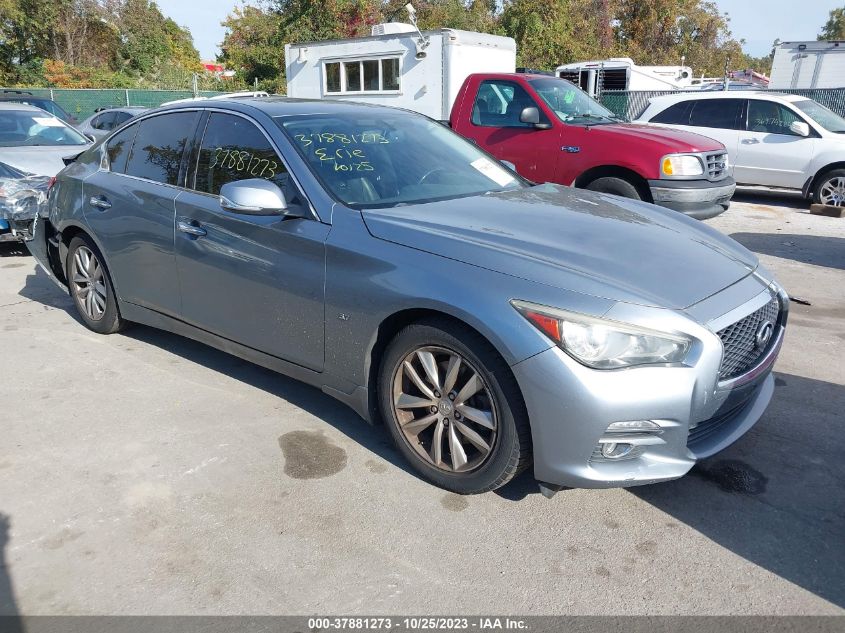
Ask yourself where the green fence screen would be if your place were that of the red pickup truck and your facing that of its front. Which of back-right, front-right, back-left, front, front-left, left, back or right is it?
back

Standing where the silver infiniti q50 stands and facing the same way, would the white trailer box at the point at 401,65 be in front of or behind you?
behind

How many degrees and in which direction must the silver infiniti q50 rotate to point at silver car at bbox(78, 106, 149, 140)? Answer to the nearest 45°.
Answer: approximately 180°

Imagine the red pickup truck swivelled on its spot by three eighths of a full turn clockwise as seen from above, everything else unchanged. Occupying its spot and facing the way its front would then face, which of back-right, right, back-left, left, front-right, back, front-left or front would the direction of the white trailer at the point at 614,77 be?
right

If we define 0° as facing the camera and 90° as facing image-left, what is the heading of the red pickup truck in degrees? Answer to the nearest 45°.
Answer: approximately 315°

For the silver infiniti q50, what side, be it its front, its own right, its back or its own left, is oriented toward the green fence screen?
back

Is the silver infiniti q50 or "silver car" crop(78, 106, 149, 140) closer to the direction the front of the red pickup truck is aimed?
the silver infiniti q50

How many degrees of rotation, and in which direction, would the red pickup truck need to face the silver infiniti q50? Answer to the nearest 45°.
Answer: approximately 45° to its right

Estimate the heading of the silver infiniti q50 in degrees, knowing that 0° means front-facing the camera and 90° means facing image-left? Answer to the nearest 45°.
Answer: approximately 315°

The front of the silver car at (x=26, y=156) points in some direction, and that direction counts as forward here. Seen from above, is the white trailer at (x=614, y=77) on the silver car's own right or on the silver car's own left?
on the silver car's own left

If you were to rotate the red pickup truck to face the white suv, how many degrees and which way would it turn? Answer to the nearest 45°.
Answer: approximately 90° to its left
